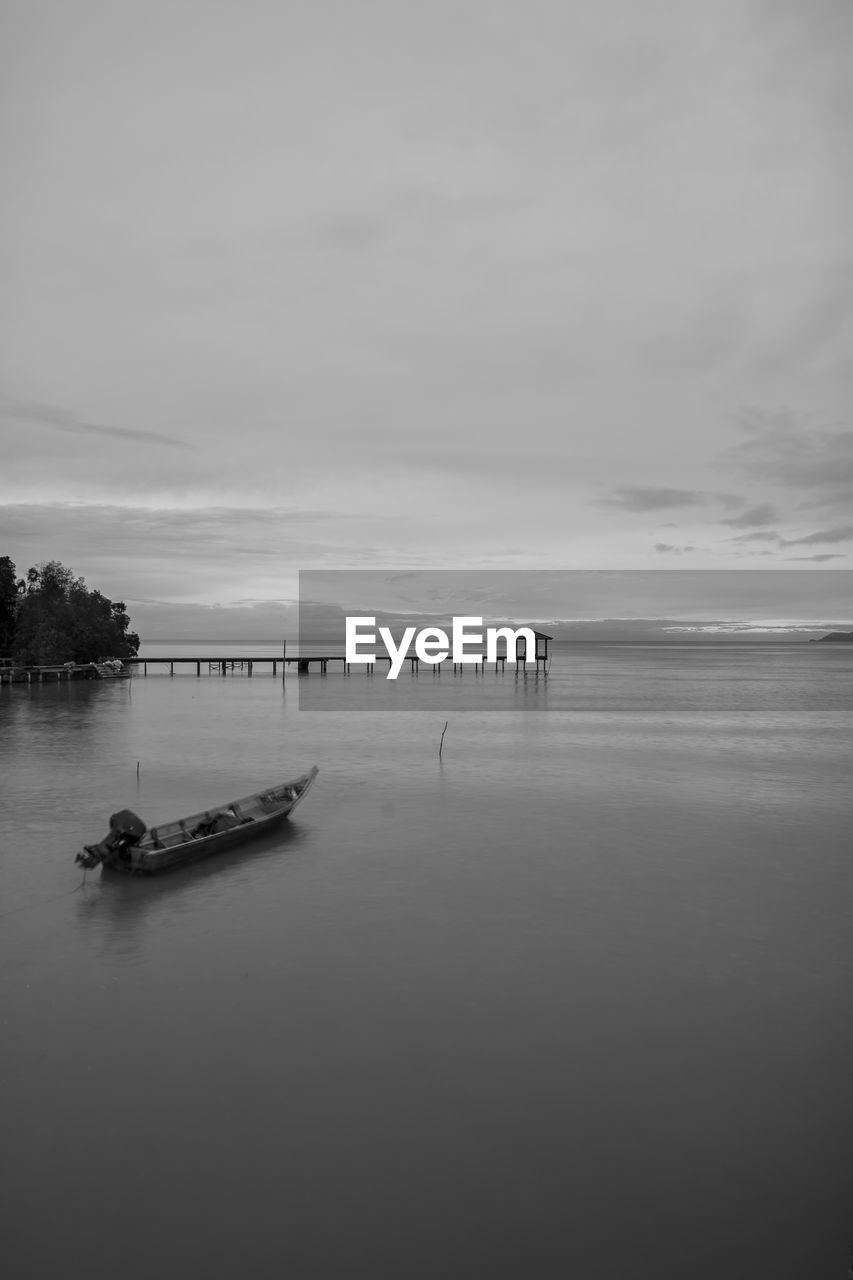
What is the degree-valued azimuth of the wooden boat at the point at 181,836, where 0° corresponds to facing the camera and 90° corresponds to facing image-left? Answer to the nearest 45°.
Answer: approximately 225°

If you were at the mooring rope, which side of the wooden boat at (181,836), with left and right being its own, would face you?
back
